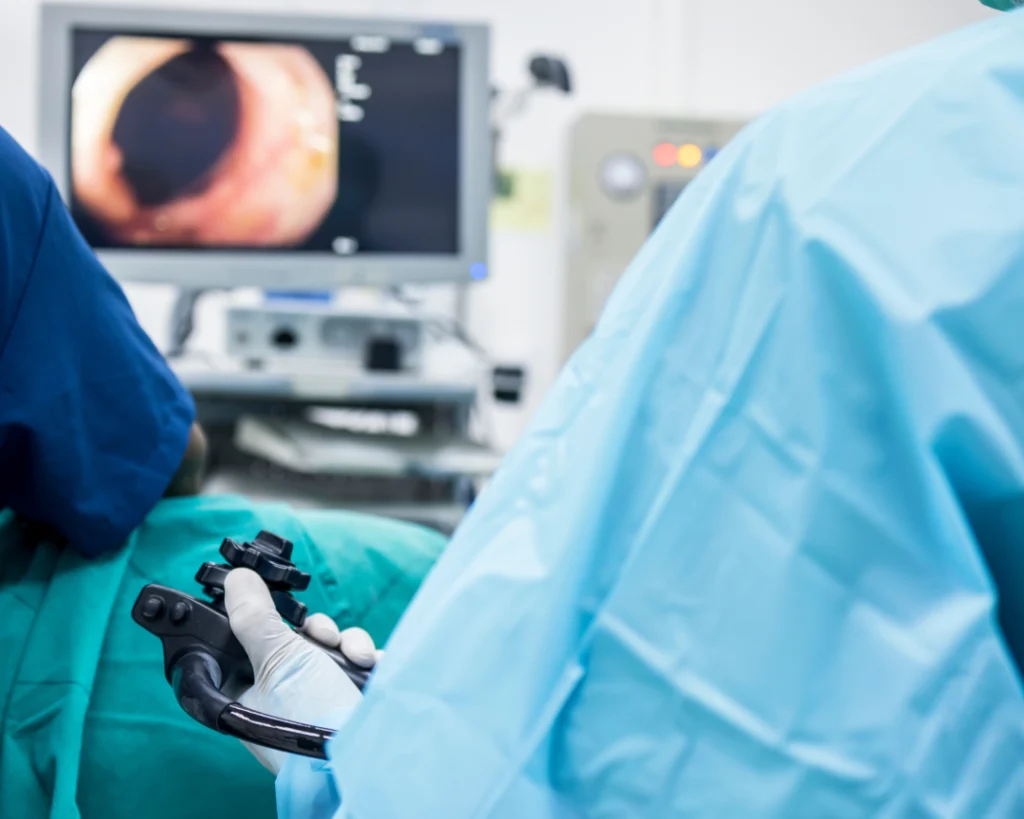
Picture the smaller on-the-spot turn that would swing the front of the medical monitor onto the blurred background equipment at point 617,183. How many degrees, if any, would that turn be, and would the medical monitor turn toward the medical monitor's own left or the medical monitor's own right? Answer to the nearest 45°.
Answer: approximately 135° to the medical monitor's own left

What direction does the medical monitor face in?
toward the camera
